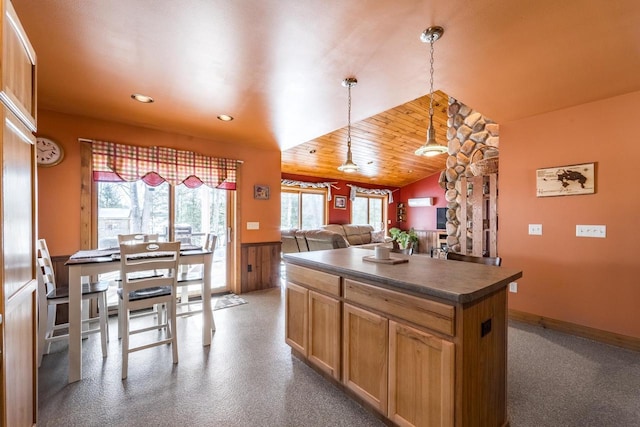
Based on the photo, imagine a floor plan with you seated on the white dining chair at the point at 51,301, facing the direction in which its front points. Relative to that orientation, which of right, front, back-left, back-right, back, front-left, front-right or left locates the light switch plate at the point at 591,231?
front-right

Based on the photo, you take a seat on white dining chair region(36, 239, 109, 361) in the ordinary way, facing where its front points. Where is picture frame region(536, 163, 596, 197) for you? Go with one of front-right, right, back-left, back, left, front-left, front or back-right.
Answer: front-right

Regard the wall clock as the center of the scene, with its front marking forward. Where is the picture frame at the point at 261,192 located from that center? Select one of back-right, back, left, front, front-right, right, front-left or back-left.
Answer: left

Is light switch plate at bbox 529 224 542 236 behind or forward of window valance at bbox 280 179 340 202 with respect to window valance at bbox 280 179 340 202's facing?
forward

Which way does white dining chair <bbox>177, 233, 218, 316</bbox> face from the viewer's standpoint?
to the viewer's left

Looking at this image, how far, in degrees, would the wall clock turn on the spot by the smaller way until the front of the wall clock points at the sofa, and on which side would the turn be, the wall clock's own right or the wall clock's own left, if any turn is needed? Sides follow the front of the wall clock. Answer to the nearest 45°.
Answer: approximately 90° to the wall clock's own left

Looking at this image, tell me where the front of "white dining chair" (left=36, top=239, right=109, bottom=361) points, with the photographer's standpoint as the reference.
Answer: facing to the right of the viewer

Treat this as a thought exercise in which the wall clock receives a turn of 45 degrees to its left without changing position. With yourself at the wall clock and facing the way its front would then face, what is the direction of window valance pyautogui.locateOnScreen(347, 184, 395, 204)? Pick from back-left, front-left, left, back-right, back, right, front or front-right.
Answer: front-left

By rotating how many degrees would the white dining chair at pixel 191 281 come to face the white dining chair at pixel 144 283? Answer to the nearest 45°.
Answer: approximately 45° to its left
